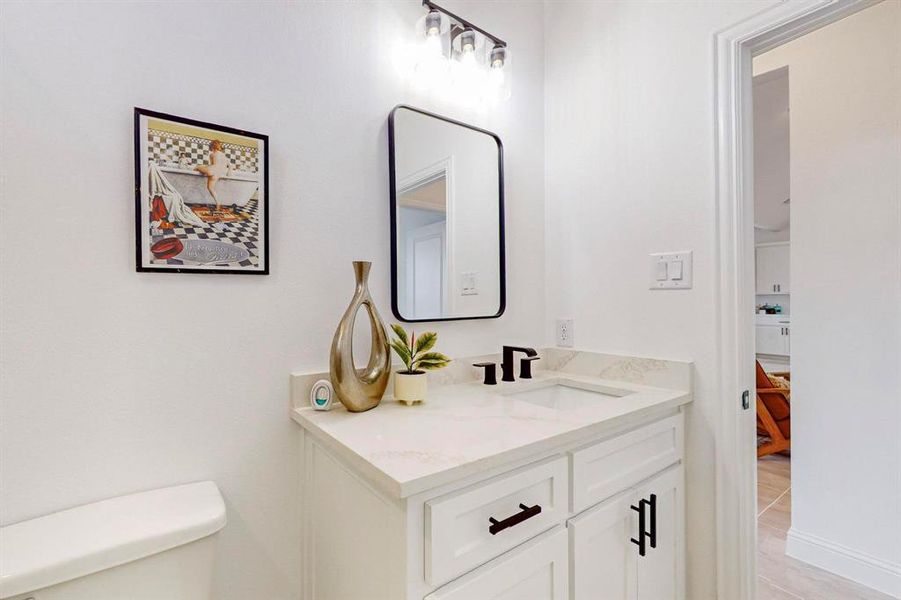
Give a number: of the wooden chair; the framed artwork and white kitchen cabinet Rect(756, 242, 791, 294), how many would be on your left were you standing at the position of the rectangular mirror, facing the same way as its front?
2

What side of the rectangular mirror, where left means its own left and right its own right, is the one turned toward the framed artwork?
right

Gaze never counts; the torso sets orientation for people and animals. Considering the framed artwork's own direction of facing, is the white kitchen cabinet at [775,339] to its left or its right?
on its left

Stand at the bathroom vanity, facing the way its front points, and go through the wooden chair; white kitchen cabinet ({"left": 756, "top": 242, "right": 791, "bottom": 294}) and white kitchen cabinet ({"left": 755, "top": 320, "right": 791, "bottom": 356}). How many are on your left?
3

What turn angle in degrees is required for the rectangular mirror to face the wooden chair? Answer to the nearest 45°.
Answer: approximately 90° to its left

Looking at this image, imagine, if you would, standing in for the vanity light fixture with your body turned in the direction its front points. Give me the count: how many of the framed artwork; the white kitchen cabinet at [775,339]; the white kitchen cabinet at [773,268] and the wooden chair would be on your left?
3

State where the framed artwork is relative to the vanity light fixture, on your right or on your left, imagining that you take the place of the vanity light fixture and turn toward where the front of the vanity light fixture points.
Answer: on your right

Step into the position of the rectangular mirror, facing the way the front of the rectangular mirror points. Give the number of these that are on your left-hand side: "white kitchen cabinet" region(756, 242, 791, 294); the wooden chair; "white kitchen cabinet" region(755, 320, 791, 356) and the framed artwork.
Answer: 3

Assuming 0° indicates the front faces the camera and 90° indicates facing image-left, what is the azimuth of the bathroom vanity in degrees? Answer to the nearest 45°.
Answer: approximately 315°

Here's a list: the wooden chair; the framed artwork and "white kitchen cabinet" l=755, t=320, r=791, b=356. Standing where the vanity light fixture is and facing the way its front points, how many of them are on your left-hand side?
2
